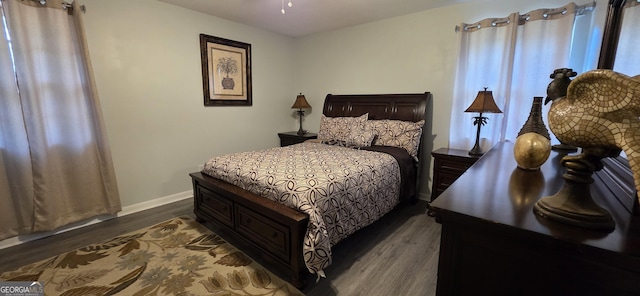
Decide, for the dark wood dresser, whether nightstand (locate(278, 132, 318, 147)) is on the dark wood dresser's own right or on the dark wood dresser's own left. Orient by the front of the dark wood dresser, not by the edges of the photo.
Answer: on the dark wood dresser's own right

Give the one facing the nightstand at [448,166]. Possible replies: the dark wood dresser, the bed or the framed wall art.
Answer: the framed wall art

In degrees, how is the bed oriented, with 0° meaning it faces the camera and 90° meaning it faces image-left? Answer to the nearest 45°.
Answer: approximately 45°

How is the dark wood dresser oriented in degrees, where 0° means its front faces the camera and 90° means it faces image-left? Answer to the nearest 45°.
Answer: approximately 45°

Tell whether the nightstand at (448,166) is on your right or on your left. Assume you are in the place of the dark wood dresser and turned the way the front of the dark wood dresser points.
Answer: on your right

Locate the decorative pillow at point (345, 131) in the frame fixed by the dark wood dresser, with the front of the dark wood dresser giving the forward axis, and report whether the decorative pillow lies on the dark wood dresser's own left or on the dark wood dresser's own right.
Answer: on the dark wood dresser's own right

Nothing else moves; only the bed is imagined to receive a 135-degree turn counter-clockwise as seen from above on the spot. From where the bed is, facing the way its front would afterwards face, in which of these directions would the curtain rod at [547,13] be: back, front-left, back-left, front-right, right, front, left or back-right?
front

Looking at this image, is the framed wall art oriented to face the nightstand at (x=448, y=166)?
yes

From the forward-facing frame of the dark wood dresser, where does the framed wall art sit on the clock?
The framed wall art is roughly at 2 o'clock from the dark wood dresser.

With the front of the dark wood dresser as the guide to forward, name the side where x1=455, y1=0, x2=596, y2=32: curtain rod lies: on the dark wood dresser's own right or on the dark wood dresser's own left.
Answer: on the dark wood dresser's own right
